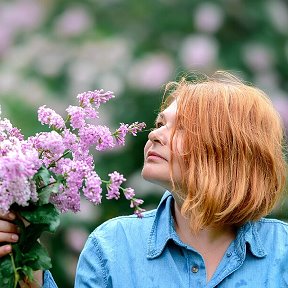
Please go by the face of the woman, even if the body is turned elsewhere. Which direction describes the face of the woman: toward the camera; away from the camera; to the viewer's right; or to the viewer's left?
to the viewer's left

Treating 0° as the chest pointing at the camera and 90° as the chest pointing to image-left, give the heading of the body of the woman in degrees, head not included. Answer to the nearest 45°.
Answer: approximately 0°
